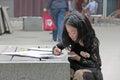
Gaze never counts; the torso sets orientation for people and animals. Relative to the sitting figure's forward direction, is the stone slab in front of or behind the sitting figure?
in front

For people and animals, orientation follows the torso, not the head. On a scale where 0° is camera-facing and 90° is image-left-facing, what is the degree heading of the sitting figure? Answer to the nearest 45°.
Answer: approximately 45°
